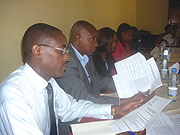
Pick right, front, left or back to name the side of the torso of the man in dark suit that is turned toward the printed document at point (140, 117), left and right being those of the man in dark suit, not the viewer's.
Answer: front

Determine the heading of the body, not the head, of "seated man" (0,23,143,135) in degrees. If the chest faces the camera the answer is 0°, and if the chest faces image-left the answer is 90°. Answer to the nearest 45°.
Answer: approximately 315°

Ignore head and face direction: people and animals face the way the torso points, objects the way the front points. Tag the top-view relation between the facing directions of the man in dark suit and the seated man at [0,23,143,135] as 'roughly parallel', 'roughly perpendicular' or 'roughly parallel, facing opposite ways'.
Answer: roughly parallel

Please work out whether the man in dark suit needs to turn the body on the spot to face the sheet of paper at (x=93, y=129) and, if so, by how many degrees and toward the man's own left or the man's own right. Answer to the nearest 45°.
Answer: approximately 45° to the man's own right

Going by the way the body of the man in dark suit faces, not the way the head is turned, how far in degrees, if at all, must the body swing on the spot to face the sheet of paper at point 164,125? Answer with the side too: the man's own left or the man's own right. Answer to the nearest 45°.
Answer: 0° — they already face it

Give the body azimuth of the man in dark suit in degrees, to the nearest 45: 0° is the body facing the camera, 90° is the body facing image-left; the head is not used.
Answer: approximately 315°

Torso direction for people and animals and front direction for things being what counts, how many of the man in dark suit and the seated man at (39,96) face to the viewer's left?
0

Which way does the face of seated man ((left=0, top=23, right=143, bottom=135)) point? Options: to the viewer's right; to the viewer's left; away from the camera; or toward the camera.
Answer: to the viewer's right

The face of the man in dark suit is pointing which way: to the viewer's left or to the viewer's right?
to the viewer's right
